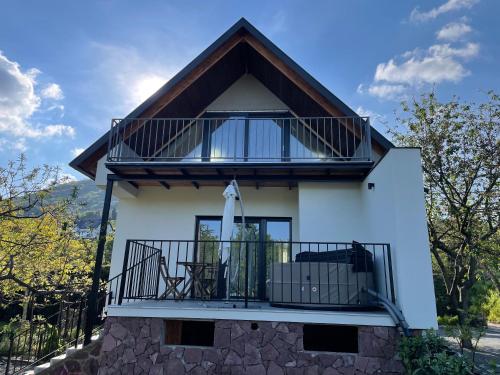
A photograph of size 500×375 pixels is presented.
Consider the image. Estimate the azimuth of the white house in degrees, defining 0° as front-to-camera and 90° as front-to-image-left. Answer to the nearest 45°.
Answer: approximately 0°

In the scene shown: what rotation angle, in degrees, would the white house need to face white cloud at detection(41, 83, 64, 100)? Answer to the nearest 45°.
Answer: approximately 90° to its right

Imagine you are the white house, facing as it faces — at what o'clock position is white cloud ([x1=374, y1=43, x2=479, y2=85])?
The white cloud is roughly at 8 o'clock from the white house.

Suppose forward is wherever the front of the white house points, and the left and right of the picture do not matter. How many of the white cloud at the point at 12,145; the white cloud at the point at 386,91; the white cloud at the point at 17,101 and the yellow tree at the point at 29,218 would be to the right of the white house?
3

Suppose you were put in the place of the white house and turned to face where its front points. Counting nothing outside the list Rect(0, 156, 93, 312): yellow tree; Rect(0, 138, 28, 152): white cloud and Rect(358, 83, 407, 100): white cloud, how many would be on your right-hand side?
2

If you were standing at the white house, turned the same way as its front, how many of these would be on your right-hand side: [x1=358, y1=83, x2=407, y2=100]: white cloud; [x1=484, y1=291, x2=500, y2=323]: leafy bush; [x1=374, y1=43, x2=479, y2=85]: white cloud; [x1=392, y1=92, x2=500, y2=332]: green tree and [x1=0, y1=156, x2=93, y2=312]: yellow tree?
1

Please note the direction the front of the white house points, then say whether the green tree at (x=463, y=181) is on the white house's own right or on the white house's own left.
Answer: on the white house's own left

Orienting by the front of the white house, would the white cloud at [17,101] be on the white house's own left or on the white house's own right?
on the white house's own right

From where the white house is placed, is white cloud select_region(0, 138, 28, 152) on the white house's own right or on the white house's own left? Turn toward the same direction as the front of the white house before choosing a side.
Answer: on the white house's own right

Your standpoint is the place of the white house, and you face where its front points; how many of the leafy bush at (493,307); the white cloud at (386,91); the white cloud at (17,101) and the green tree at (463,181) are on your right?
1
